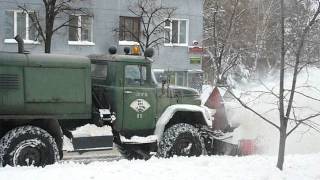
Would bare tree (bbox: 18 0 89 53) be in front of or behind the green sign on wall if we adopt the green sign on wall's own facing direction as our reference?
in front

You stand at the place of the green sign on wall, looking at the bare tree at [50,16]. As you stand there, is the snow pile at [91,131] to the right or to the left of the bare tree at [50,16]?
left

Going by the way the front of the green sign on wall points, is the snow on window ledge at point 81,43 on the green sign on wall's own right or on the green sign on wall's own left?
on the green sign on wall's own right

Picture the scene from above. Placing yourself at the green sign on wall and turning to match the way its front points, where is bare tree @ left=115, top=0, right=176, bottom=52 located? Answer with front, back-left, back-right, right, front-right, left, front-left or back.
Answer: front-right

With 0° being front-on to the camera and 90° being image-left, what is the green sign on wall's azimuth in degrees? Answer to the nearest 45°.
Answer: approximately 0°

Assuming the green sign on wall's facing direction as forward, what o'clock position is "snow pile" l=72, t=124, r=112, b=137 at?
The snow pile is roughly at 12 o'clock from the green sign on wall.

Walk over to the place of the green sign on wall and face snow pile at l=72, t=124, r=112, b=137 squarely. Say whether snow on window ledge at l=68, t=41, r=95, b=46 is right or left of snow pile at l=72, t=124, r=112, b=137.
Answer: right

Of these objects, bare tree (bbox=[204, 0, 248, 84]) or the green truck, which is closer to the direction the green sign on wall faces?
the green truck
